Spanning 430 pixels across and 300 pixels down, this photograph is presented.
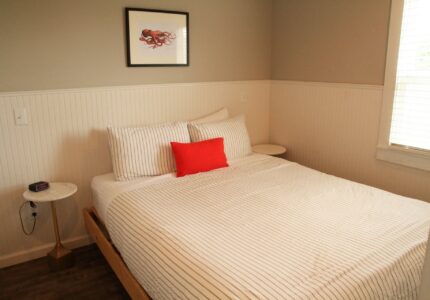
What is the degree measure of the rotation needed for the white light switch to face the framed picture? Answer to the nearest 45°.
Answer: approximately 90° to its left

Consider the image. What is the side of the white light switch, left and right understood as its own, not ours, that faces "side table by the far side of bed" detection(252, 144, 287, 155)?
left

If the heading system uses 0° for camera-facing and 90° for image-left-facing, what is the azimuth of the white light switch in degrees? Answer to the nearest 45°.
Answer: approximately 0°

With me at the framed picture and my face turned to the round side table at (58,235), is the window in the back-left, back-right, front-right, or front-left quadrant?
back-left

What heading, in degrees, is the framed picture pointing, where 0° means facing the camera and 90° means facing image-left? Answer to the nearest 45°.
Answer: approximately 315°

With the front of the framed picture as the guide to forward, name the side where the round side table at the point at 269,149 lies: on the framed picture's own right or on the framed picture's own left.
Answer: on the framed picture's own left

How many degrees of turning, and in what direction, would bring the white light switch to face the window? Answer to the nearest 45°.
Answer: approximately 45° to its left

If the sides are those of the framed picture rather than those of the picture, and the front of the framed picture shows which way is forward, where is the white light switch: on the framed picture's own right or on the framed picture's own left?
on the framed picture's own right
